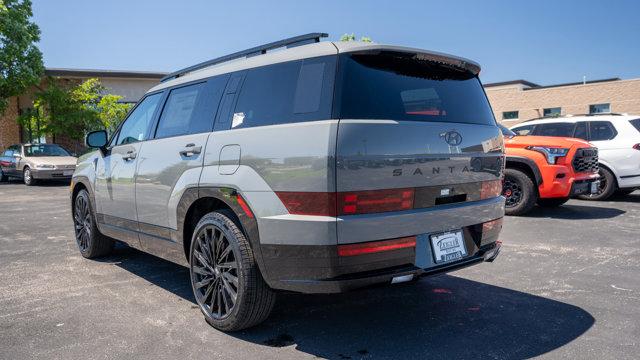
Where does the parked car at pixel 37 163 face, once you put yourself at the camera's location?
facing the viewer and to the right of the viewer

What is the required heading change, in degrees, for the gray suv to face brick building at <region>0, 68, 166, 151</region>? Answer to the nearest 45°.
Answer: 0° — it already faces it

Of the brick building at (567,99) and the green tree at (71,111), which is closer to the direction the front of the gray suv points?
the green tree

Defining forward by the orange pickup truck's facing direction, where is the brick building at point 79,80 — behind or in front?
behind

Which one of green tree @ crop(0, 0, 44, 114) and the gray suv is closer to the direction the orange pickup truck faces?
the gray suv

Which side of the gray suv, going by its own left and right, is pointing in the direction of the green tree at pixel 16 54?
front

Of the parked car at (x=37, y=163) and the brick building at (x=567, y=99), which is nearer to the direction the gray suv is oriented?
the parked car

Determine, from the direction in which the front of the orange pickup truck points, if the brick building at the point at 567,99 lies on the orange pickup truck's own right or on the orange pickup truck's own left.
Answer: on the orange pickup truck's own left

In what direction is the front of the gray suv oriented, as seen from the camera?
facing away from the viewer and to the left of the viewer

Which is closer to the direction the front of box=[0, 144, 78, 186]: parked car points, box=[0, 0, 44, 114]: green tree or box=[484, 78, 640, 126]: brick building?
the brick building

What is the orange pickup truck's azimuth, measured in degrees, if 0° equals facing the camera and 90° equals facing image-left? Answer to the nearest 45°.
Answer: approximately 315°

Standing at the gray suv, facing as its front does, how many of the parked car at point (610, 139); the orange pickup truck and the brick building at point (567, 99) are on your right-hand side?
3
